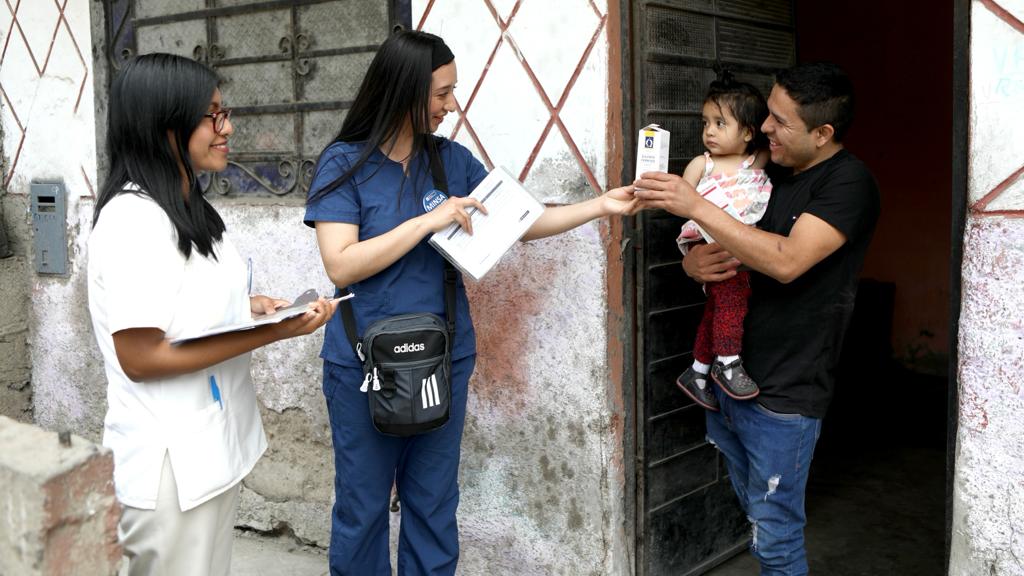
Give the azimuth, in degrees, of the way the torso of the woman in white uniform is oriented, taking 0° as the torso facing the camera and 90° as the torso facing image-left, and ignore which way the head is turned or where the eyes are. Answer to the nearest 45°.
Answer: approximately 270°

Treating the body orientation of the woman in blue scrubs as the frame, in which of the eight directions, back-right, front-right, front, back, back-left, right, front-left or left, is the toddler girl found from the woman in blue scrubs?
front-left

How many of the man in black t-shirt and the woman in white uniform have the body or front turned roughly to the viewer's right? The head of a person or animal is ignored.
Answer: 1

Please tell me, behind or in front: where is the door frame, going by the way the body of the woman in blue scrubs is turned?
in front

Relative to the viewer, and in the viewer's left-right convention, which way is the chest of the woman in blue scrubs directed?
facing the viewer and to the right of the viewer

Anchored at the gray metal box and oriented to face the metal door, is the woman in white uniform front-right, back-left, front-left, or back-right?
front-right

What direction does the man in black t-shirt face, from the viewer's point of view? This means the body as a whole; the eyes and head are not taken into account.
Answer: to the viewer's left

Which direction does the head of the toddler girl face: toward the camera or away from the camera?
toward the camera

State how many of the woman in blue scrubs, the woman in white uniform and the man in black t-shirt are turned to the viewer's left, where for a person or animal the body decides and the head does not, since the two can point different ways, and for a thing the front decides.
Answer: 1

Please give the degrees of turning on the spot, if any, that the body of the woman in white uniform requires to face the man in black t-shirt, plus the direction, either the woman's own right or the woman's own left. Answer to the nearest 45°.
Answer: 0° — they already face them

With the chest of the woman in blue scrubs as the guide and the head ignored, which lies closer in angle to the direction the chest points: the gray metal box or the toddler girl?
the toddler girl

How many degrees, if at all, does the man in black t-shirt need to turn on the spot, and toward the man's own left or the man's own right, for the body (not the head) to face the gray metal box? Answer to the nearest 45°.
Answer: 0° — they already face it

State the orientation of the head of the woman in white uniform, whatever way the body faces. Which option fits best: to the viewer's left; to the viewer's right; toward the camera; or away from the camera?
to the viewer's right
